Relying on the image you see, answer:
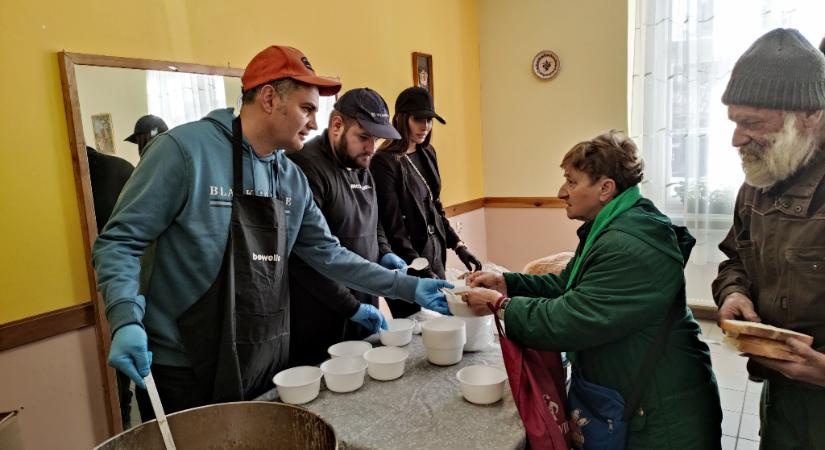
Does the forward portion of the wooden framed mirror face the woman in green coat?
yes

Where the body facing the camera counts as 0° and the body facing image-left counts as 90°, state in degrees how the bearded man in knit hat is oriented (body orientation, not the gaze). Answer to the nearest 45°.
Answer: approximately 45°

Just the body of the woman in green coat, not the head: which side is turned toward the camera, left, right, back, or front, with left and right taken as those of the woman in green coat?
left

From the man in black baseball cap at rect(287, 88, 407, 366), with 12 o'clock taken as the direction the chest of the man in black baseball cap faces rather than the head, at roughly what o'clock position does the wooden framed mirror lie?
The wooden framed mirror is roughly at 5 o'clock from the man in black baseball cap.

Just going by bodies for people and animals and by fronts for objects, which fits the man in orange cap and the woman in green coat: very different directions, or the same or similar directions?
very different directions

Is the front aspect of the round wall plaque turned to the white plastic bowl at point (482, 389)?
yes

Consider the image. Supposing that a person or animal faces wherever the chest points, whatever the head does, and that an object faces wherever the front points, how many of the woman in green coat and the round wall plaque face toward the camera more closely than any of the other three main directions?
1

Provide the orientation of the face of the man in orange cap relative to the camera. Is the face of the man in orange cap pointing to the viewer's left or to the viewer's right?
to the viewer's right

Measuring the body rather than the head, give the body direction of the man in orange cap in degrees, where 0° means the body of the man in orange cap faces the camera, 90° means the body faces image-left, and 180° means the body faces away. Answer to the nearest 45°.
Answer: approximately 315°

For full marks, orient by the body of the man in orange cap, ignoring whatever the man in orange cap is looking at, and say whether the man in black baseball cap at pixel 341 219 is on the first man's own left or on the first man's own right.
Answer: on the first man's own left
